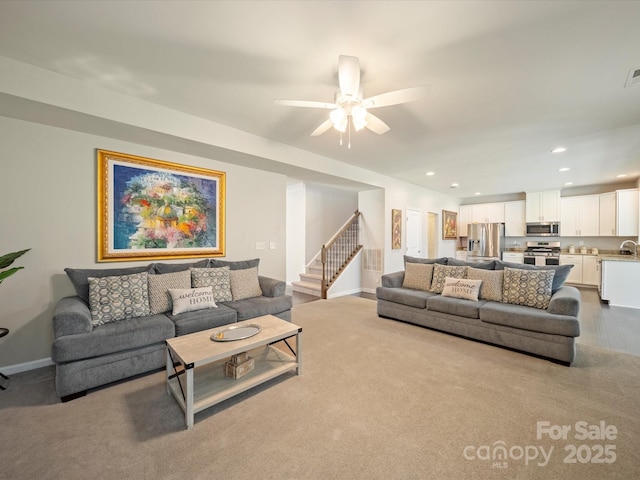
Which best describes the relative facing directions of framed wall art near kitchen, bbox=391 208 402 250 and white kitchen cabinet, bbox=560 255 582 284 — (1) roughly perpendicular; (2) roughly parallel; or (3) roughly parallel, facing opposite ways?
roughly perpendicular

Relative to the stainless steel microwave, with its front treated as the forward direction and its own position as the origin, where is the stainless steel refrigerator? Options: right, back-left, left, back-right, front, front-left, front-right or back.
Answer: right

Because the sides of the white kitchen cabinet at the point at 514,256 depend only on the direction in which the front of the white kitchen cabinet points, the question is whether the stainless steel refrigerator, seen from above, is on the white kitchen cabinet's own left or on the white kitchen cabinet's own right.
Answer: on the white kitchen cabinet's own right

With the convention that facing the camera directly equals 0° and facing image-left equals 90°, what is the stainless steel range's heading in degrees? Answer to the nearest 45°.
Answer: approximately 0°

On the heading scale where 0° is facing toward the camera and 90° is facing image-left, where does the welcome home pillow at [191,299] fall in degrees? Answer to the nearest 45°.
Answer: approximately 315°

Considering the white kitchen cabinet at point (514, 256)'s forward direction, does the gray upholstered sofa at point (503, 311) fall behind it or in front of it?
in front

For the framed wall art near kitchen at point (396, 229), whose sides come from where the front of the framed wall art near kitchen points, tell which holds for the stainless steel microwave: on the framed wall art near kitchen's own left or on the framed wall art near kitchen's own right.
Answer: on the framed wall art near kitchen's own left

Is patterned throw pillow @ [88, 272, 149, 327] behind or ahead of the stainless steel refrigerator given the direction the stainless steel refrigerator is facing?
ahead

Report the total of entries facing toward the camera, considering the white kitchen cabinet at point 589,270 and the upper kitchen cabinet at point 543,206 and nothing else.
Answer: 2
